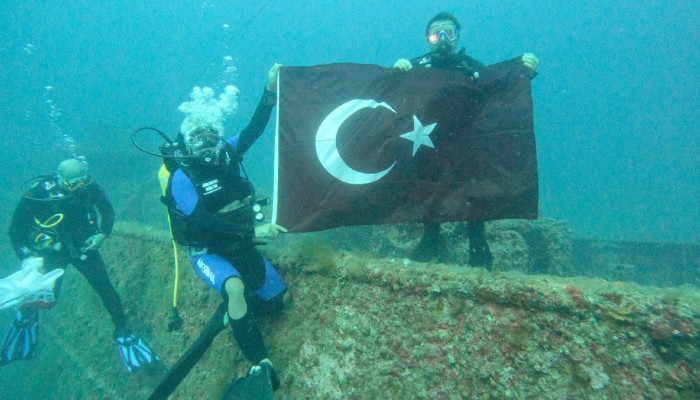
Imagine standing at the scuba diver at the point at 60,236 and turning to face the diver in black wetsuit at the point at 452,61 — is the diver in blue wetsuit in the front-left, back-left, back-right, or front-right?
front-right

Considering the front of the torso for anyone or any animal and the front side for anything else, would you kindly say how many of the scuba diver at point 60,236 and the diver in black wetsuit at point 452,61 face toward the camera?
2

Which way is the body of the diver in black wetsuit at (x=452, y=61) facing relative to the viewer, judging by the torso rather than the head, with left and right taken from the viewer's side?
facing the viewer

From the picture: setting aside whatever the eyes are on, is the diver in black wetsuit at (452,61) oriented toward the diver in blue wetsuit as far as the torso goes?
no

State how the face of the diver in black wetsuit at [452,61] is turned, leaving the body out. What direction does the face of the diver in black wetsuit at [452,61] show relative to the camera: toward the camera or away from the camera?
toward the camera
